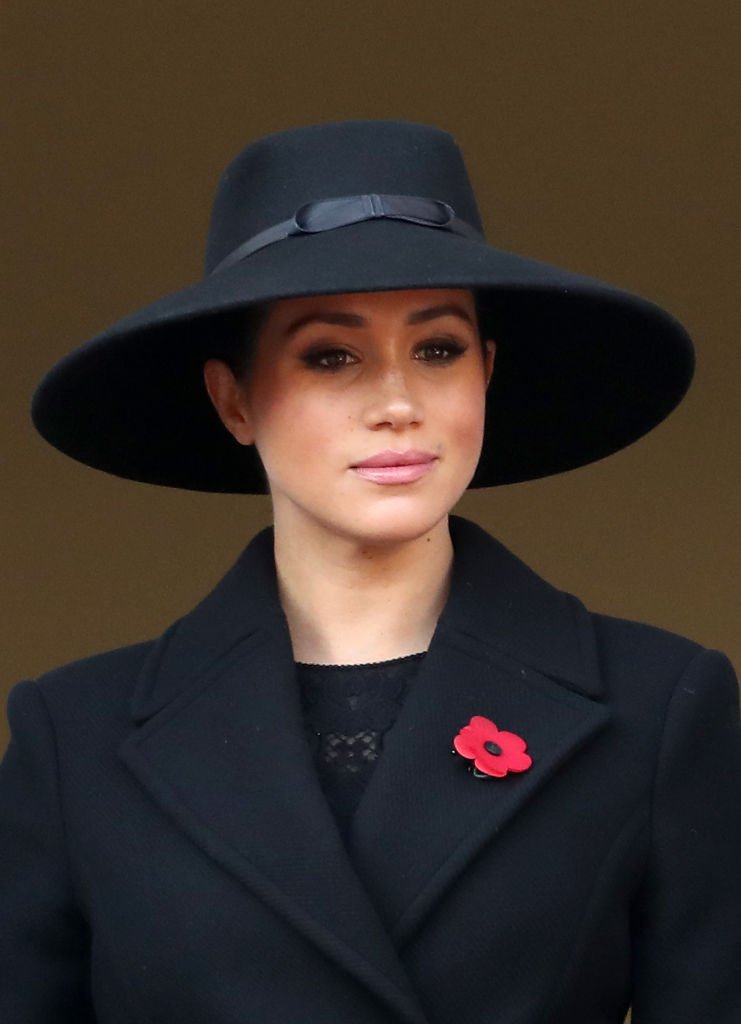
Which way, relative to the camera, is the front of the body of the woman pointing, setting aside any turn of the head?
toward the camera
